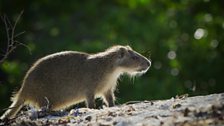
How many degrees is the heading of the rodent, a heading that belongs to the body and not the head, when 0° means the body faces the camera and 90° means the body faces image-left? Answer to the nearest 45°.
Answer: approximately 270°
